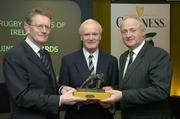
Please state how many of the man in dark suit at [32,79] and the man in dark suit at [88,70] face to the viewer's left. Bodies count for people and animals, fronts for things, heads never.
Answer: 0

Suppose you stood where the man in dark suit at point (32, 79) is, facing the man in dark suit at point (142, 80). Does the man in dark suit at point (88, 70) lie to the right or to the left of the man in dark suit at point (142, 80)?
left

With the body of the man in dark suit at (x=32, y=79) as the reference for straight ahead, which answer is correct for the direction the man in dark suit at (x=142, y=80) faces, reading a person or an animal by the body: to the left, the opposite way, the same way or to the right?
to the right

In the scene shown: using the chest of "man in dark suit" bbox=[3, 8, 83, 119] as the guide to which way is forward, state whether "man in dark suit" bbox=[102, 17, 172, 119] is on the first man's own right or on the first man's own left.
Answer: on the first man's own left

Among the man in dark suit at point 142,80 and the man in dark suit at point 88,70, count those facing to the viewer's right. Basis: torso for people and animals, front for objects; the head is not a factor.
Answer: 0

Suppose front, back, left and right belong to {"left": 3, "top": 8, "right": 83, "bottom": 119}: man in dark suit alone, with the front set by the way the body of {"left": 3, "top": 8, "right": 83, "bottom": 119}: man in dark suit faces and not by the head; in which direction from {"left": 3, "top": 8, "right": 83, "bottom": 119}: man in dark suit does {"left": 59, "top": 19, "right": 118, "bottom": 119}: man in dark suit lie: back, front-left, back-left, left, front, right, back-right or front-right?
left

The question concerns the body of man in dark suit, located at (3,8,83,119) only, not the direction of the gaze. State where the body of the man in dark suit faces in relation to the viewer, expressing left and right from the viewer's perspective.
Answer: facing the viewer and to the right of the viewer

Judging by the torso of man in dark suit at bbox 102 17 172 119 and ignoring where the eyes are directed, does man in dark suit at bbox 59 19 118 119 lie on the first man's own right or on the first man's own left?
on the first man's own right

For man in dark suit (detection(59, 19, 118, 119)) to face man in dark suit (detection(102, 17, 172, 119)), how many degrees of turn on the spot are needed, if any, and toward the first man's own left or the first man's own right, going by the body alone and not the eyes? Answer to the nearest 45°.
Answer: approximately 45° to the first man's own left

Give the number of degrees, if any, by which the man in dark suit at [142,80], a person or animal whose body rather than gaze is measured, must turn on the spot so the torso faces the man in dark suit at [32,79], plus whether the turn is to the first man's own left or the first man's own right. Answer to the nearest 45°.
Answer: approximately 45° to the first man's own right

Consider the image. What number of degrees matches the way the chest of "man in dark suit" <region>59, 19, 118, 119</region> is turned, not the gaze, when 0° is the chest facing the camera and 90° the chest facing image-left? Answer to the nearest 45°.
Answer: approximately 0°
